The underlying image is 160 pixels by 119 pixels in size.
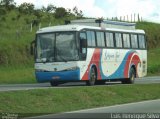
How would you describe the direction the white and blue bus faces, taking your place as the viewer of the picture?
facing the viewer and to the left of the viewer
